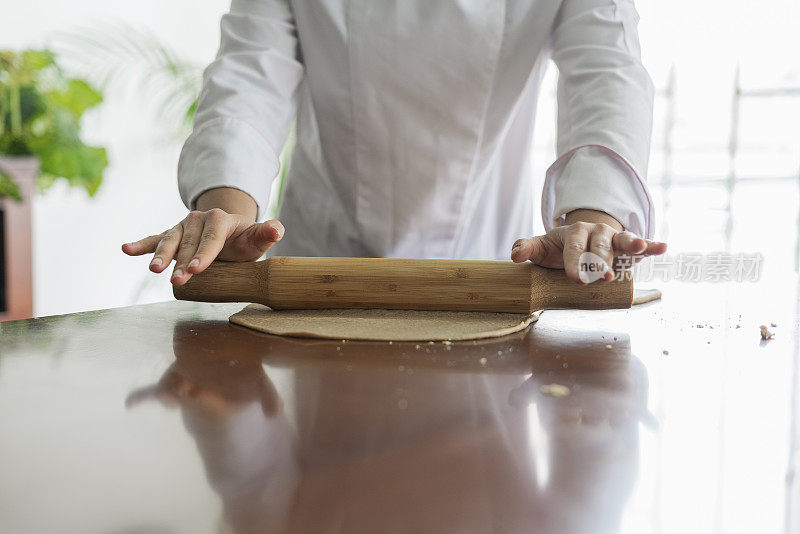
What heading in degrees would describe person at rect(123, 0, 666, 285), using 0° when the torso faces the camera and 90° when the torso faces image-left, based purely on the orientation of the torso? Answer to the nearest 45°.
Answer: approximately 0°

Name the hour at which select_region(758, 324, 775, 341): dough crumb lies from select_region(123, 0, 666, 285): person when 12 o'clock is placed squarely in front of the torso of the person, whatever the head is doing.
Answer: The dough crumb is roughly at 11 o'clock from the person.

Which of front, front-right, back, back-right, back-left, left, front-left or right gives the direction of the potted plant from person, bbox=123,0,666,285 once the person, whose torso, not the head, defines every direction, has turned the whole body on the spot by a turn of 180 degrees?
front-left

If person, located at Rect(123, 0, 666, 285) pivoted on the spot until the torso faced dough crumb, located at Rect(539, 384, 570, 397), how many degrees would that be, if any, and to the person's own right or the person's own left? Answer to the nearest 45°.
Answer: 0° — they already face it
